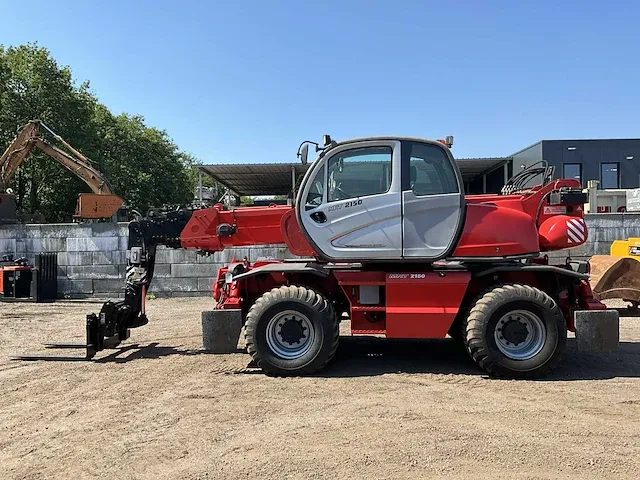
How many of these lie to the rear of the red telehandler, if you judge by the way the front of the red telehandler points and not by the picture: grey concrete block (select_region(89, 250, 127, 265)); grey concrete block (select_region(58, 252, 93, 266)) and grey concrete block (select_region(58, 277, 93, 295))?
0

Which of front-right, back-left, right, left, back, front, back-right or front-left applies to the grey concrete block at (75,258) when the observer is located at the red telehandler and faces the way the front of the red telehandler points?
front-right

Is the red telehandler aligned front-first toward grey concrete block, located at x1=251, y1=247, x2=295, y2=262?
no

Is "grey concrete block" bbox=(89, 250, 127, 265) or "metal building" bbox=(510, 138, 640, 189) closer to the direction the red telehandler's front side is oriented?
the grey concrete block

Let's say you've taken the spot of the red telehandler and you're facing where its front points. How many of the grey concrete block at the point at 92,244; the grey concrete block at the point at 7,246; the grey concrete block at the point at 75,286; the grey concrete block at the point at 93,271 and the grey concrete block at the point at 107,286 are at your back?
0

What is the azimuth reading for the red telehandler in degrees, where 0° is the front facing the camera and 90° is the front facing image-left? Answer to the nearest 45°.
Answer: approximately 90°

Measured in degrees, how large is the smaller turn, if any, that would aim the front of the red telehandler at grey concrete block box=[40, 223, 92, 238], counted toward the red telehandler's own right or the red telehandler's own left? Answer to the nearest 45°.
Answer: approximately 45° to the red telehandler's own right

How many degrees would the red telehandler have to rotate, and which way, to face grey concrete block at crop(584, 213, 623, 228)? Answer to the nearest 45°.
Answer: approximately 135° to its right

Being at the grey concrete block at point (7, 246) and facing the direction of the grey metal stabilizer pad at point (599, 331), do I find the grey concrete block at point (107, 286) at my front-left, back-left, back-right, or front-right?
front-left

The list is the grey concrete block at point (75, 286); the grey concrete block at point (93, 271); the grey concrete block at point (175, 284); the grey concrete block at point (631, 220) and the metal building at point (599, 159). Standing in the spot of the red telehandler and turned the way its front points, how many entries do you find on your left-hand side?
0

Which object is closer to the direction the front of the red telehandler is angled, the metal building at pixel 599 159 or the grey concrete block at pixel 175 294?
the grey concrete block

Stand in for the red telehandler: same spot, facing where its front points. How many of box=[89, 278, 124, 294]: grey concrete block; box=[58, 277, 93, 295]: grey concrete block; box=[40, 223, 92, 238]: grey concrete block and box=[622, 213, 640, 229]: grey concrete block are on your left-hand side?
0

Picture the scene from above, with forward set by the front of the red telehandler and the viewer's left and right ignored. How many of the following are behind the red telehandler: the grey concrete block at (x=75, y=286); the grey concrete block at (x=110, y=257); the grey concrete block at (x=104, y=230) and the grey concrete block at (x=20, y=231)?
0

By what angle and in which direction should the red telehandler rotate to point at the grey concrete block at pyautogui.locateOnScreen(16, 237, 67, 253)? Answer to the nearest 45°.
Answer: approximately 45° to its right

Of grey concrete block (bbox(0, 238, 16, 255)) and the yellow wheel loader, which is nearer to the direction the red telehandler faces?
the grey concrete block
